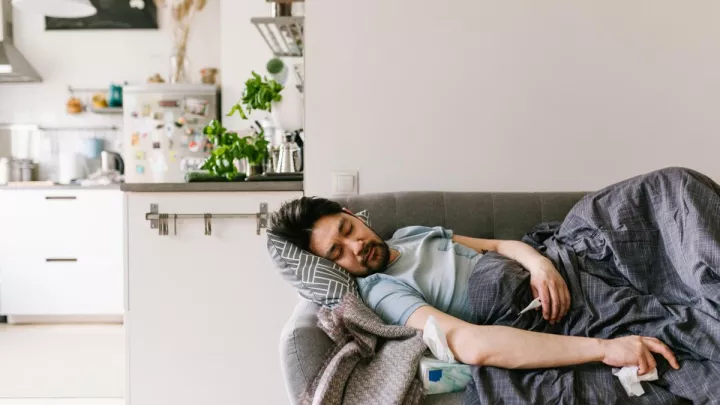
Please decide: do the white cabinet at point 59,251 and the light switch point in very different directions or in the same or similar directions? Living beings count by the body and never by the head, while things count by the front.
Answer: same or similar directions

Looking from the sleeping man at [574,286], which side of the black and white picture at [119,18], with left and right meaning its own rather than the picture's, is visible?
front

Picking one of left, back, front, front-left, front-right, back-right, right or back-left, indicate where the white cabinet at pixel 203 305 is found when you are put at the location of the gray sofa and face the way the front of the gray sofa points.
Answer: right

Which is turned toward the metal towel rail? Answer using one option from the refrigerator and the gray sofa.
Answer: the refrigerator

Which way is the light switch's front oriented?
toward the camera

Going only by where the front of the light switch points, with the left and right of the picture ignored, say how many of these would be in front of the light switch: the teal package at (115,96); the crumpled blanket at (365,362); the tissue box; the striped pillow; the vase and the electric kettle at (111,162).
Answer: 3

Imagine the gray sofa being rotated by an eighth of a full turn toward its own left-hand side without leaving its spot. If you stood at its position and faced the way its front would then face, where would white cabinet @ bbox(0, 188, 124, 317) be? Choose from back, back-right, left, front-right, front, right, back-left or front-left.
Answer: back

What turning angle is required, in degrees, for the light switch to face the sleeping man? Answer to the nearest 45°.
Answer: approximately 45° to its left

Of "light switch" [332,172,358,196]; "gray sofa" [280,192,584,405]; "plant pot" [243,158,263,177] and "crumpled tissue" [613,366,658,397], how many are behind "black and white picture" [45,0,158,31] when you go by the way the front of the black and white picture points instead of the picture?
0

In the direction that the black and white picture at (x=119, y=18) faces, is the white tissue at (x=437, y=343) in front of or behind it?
in front

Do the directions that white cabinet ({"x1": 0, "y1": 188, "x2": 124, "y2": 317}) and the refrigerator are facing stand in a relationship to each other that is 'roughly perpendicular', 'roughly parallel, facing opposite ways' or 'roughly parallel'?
roughly parallel

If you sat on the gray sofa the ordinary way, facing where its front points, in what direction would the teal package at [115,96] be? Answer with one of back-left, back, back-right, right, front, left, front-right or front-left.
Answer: back-right

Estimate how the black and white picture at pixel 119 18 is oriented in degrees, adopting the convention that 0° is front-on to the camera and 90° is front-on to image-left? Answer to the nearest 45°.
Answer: approximately 0°

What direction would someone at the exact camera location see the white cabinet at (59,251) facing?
facing the viewer
